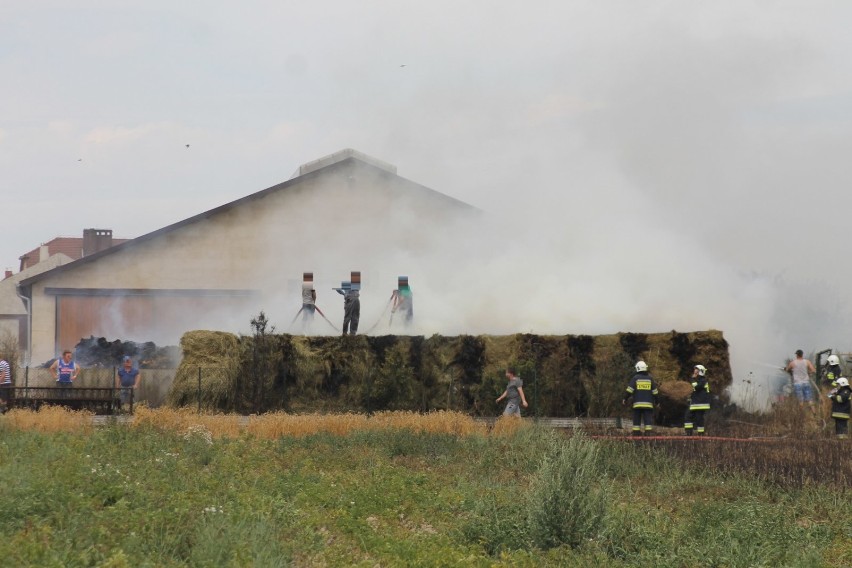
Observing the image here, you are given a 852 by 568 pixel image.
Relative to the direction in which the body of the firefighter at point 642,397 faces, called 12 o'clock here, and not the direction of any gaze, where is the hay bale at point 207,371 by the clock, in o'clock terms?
The hay bale is roughly at 9 o'clock from the firefighter.

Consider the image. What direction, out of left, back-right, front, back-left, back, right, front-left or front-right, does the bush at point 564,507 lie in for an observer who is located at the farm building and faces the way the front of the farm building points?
front

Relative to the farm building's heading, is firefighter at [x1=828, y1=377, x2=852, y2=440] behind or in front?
in front

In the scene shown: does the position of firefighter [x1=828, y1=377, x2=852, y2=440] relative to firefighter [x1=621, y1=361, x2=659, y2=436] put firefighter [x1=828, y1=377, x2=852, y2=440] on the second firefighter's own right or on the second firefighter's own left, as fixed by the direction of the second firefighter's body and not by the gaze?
on the second firefighter's own right

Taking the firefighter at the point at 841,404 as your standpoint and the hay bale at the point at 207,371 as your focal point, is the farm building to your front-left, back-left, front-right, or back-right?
front-right

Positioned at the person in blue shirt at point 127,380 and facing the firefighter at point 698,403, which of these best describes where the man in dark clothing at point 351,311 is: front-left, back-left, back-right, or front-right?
front-left

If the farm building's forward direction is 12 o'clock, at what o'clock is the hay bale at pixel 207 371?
The hay bale is roughly at 12 o'clock from the farm building.

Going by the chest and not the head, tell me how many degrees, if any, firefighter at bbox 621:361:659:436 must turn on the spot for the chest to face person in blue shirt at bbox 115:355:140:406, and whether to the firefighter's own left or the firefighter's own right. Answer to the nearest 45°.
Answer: approximately 90° to the firefighter's own left

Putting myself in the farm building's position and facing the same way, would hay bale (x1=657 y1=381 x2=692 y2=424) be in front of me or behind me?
in front

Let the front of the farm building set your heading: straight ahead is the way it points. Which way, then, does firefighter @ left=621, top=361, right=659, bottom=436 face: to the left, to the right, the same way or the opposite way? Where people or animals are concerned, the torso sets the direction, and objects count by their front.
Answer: the opposite way

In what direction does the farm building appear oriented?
toward the camera

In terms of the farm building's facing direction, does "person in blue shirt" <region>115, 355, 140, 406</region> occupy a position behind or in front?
in front

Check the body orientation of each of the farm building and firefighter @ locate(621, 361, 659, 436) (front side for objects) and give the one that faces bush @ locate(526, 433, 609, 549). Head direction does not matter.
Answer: the farm building

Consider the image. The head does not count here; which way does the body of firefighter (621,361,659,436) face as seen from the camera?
away from the camera

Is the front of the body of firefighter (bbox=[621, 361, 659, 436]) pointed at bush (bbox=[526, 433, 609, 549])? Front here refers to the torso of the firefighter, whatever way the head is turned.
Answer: no
